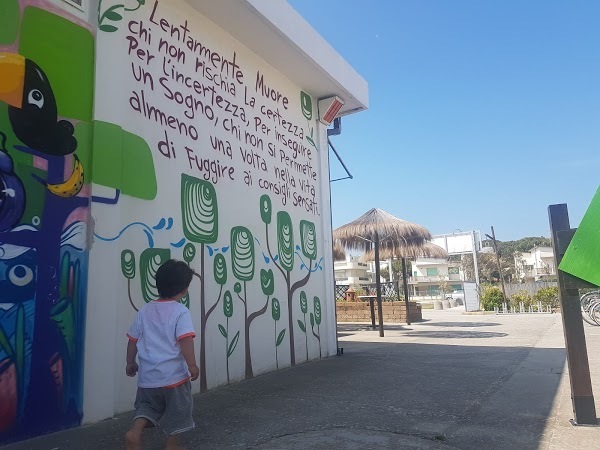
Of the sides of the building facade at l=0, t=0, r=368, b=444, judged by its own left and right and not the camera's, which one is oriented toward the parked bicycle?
left

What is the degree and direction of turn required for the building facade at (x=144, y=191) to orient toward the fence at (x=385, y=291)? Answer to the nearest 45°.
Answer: approximately 90° to its left

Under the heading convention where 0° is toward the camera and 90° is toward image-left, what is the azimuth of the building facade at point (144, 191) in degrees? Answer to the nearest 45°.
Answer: approximately 315°

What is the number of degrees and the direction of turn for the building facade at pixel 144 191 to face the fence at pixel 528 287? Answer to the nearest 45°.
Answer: approximately 90° to its left

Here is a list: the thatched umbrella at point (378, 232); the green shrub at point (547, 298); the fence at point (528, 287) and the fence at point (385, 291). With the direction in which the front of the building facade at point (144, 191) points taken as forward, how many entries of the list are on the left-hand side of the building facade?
4

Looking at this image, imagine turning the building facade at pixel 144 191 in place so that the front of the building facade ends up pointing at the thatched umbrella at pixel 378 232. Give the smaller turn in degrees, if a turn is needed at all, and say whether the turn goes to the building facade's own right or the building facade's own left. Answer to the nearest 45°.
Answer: approximately 90° to the building facade's own left

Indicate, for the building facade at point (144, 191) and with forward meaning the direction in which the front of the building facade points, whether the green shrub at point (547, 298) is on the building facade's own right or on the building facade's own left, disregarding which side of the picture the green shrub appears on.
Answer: on the building facade's own left

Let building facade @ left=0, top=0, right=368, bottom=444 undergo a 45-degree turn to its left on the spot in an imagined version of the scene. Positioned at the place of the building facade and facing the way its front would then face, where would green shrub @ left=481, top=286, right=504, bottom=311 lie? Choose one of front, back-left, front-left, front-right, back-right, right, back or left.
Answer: front-left
